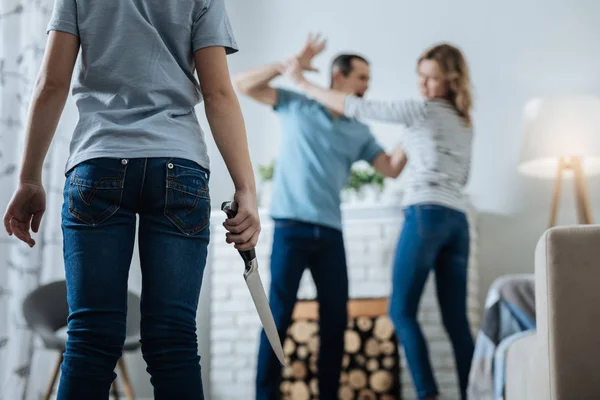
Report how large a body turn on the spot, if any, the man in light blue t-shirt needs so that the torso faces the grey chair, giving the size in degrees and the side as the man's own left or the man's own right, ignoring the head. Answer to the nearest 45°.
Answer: approximately 135° to the man's own right

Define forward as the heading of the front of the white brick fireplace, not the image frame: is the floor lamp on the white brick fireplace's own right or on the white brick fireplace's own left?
on the white brick fireplace's own left

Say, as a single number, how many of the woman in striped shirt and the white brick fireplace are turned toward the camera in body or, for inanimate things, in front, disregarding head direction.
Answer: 1

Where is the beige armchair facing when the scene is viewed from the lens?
facing away from the viewer and to the left of the viewer

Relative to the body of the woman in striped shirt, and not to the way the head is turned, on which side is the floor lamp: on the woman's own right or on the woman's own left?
on the woman's own right

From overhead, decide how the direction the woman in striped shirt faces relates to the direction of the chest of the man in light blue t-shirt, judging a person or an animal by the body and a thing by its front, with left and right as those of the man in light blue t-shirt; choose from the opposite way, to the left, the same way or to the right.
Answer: the opposite way

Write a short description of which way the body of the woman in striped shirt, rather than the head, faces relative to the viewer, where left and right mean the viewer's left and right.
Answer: facing away from the viewer and to the left of the viewer

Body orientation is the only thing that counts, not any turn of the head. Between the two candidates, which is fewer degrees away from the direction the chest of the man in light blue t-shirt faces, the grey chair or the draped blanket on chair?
the draped blanket on chair

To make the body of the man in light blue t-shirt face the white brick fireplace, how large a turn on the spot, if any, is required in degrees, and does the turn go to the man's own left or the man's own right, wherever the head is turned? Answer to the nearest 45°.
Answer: approximately 135° to the man's own left

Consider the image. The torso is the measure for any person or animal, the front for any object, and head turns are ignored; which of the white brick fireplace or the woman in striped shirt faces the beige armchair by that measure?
the white brick fireplace
